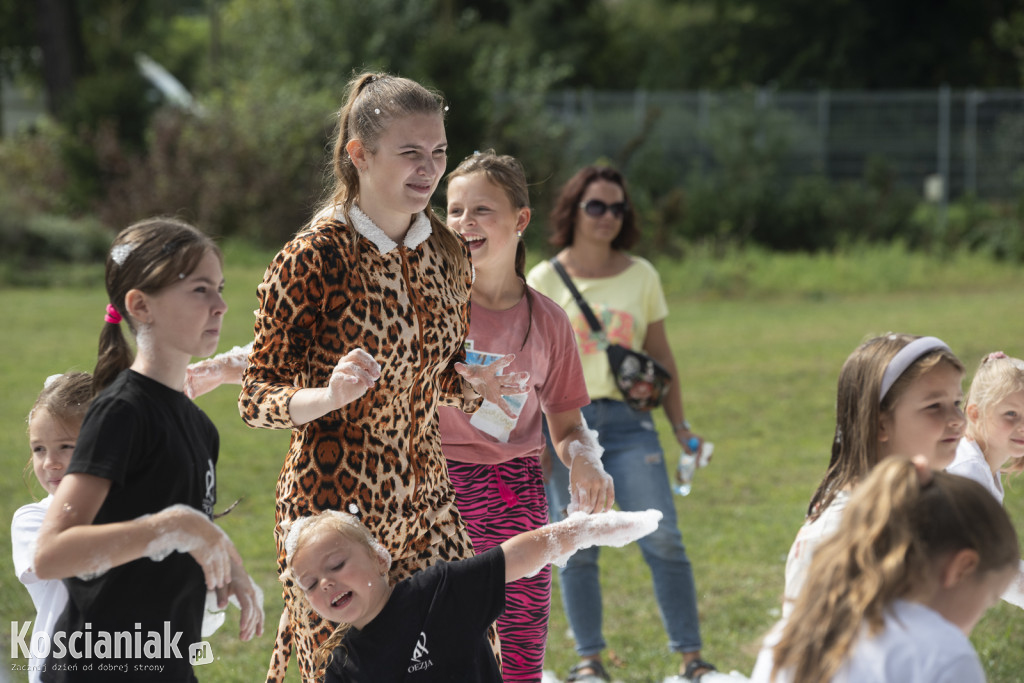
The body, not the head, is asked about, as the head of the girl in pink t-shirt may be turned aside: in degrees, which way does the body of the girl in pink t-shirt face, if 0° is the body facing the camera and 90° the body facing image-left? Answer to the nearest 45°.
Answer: approximately 45°

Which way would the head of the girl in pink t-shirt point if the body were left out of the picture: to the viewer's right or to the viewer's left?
to the viewer's left

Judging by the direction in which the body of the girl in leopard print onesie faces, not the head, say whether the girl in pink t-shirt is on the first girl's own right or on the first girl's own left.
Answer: on the first girl's own left

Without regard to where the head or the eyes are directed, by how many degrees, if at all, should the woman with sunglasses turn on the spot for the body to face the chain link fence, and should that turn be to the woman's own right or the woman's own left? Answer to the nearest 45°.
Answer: approximately 180°

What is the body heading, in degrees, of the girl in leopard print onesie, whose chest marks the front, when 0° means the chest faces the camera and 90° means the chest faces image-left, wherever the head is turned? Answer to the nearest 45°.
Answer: approximately 315°

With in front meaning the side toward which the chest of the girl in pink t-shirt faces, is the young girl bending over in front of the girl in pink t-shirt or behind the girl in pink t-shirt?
in front

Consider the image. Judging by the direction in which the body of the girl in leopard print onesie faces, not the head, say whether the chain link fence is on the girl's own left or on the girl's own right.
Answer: on the girl's own left

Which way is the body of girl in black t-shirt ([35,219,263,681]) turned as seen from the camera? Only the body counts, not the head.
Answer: to the viewer's right

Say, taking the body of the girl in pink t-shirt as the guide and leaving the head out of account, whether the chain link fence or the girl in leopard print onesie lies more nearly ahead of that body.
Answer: the girl in leopard print onesie

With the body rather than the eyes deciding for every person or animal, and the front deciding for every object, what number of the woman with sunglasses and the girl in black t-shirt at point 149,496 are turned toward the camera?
1

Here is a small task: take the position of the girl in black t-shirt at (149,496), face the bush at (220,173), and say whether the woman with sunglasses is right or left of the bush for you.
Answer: right

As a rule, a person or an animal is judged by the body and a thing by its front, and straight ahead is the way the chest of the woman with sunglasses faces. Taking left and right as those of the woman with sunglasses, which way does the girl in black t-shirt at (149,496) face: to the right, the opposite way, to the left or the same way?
to the left

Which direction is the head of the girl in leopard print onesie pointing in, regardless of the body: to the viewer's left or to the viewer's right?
to the viewer's right

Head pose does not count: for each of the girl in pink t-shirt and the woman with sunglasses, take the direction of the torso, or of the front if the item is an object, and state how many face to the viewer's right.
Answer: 0
